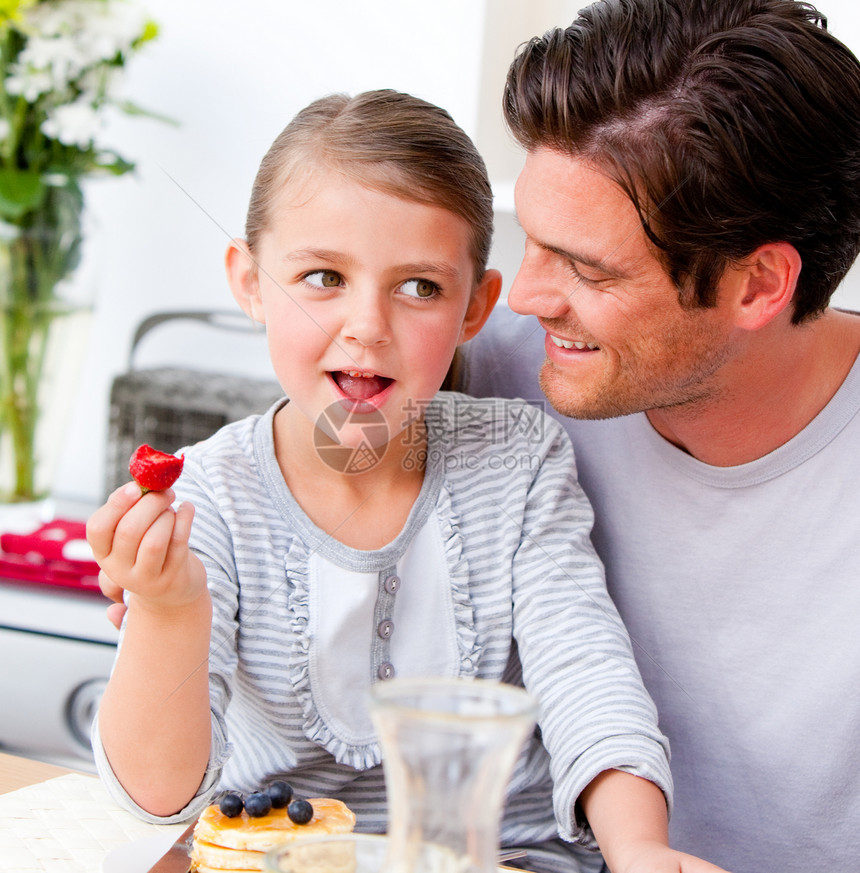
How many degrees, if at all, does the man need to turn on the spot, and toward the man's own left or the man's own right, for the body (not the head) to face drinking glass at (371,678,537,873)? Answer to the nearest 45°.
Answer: approximately 45° to the man's own left

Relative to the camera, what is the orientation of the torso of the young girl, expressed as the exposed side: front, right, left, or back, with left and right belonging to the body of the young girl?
front

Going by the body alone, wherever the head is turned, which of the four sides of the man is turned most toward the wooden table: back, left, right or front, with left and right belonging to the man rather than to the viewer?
front

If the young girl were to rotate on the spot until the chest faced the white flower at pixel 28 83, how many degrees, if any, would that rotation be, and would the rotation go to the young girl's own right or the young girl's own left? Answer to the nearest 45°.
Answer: approximately 135° to the young girl's own right

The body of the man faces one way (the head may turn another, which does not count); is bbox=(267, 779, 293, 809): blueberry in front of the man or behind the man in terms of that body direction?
in front

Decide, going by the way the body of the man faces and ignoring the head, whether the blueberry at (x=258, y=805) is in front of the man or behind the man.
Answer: in front

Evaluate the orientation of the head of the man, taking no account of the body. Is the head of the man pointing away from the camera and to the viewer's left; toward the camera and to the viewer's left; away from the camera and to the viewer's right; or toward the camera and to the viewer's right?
toward the camera and to the viewer's left

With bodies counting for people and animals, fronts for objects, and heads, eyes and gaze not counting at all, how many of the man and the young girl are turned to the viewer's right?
0

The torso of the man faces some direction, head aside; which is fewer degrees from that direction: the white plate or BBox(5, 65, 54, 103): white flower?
the white plate
